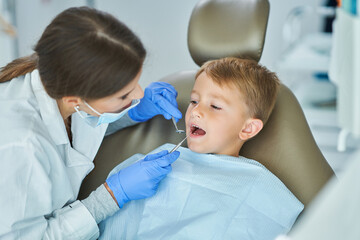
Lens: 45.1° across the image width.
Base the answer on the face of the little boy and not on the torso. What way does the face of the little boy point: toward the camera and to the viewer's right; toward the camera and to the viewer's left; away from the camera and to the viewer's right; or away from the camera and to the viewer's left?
toward the camera and to the viewer's left

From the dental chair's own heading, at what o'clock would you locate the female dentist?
The female dentist is roughly at 2 o'clock from the dental chair.

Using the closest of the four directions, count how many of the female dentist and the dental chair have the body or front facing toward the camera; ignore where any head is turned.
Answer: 1

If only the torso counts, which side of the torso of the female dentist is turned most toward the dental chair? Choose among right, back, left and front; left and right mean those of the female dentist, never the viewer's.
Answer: front

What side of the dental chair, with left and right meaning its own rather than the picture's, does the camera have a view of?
front

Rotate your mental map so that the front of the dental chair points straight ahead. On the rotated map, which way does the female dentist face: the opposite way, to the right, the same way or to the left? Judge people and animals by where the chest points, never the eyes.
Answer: to the left

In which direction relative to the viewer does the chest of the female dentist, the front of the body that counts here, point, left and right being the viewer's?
facing to the right of the viewer
